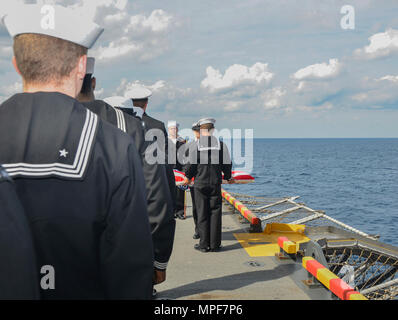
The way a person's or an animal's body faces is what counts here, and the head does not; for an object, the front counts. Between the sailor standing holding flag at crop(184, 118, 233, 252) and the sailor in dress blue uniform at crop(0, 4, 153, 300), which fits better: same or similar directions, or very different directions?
same or similar directions

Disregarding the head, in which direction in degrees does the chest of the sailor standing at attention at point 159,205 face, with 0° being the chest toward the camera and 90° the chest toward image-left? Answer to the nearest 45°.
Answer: approximately 225°

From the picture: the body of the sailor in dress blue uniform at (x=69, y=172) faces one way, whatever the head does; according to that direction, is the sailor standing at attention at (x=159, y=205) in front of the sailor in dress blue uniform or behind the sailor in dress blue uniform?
in front

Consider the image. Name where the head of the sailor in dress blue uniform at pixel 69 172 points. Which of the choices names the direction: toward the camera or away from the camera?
away from the camera

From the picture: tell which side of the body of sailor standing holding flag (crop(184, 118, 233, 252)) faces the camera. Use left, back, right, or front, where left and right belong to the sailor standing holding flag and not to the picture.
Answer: back

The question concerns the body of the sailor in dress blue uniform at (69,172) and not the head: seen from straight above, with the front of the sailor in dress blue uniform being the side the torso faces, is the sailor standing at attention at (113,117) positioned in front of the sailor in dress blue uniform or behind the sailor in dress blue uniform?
in front

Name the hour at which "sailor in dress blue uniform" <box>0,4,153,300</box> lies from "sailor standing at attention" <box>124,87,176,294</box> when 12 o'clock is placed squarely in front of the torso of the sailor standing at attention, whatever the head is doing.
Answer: The sailor in dress blue uniform is roughly at 5 o'clock from the sailor standing at attention.

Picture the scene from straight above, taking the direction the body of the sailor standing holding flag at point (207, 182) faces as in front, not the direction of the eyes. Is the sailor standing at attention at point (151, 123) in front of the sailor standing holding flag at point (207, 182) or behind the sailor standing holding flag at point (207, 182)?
behind

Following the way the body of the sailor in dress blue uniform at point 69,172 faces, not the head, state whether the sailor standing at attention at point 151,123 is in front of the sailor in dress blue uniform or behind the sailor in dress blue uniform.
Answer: in front

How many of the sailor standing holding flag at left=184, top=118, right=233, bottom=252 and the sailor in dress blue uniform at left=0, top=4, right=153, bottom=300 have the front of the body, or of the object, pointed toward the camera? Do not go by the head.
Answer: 0

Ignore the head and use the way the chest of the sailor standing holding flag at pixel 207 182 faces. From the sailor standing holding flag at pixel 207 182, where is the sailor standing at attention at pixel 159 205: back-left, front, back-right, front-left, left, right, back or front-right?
back
